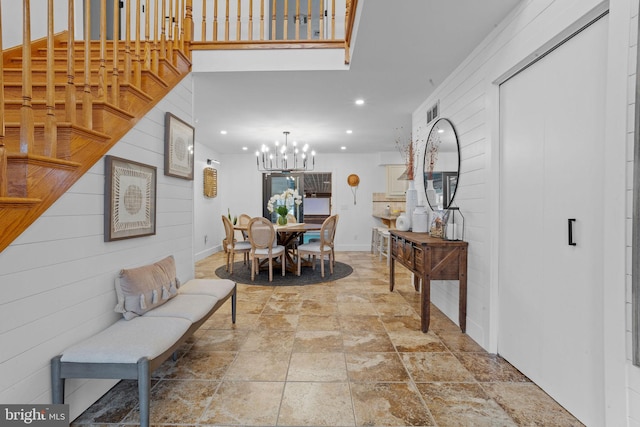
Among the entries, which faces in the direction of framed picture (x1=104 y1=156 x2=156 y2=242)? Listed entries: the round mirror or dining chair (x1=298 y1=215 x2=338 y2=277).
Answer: the round mirror

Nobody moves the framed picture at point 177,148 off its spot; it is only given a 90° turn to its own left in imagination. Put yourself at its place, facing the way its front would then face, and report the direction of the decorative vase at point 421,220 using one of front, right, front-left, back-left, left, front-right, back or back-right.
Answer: front-right

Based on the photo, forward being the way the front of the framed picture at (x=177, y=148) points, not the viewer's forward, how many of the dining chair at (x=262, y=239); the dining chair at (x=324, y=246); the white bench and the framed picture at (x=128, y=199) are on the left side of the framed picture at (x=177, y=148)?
2

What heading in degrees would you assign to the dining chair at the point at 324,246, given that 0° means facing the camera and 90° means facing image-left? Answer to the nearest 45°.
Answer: approximately 135°

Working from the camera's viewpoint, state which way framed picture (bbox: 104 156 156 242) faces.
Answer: facing the viewer and to the right of the viewer

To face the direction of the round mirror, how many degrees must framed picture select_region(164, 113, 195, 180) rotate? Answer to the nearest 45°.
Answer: approximately 45° to its left

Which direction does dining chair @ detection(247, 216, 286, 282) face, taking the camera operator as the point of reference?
facing away from the viewer and to the right of the viewer

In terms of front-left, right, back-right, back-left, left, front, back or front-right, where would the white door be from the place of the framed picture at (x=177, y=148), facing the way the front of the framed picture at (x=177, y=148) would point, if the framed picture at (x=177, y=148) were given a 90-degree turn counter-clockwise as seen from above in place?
right

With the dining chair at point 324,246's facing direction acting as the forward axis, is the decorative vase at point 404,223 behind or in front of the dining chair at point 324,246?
behind

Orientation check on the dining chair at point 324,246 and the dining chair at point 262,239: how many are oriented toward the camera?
0

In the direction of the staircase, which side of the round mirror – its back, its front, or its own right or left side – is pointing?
front

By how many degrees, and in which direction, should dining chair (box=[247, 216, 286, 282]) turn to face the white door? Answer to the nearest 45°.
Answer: approximately 90° to its right

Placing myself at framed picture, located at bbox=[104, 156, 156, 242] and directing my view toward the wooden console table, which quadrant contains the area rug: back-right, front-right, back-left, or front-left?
front-left

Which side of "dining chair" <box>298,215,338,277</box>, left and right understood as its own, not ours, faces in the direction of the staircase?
left
